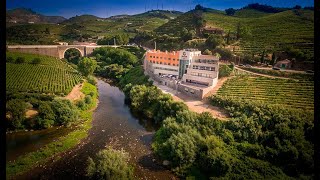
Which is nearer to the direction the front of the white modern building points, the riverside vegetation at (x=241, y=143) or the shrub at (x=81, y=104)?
the shrub

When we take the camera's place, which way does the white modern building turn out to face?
facing the viewer and to the left of the viewer

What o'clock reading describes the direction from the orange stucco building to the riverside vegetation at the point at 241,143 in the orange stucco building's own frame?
The riverside vegetation is roughly at 10 o'clock from the orange stucco building.

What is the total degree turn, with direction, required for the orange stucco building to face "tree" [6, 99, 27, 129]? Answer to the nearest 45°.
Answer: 0° — it already faces it

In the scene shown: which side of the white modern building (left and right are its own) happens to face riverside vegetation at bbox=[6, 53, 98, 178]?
front

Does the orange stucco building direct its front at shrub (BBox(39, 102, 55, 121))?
yes

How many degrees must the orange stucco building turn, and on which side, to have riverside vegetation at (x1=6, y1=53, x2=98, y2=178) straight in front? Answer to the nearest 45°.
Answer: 0° — it already faces it

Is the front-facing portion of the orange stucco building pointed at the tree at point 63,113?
yes

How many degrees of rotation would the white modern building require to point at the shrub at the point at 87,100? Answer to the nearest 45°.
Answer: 0° — it already faces it

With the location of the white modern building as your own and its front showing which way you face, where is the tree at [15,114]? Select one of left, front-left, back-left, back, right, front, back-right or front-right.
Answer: front
